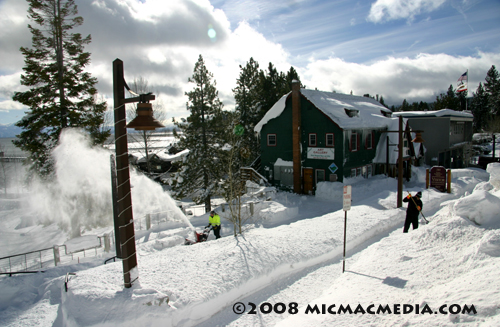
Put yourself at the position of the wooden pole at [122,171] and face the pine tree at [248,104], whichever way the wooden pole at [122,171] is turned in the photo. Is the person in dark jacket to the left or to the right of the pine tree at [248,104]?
right

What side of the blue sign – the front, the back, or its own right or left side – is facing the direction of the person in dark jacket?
front

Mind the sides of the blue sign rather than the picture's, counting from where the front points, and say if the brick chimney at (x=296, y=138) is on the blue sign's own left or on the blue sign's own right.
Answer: on the blue sign's own right

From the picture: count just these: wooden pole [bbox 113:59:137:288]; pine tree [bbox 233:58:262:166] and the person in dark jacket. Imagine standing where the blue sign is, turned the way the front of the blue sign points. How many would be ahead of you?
2

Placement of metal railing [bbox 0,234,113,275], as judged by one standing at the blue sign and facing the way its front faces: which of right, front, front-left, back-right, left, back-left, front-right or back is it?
front-right

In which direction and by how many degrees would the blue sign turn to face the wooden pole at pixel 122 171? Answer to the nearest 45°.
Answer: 0° — it already faces it

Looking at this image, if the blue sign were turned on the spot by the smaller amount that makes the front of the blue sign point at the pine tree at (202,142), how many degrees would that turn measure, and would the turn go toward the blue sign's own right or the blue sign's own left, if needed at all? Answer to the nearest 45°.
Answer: approximately 90° to the blue sign's own right

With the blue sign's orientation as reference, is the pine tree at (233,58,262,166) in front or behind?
behind

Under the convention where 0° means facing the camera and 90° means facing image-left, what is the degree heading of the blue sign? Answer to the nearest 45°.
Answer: approximately 0°

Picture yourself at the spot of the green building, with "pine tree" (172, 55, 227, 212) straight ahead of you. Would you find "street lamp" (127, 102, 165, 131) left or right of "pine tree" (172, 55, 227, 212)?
left
